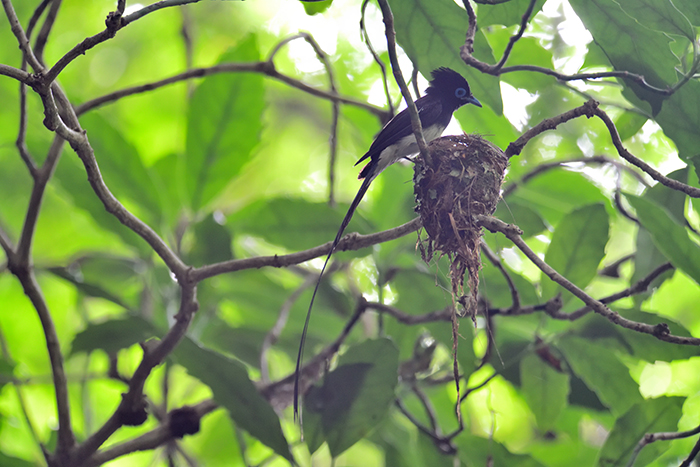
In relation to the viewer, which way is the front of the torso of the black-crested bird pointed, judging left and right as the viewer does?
facing to the right of the viewer
